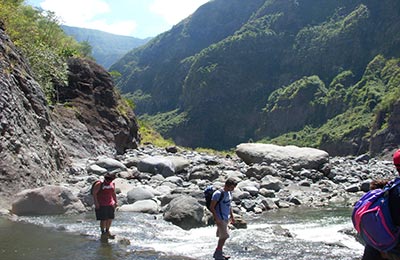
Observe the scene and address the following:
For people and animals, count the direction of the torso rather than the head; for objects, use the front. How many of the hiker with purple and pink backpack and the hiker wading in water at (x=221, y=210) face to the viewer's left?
0

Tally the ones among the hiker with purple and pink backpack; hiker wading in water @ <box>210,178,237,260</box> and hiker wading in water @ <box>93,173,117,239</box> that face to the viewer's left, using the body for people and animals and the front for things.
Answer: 0

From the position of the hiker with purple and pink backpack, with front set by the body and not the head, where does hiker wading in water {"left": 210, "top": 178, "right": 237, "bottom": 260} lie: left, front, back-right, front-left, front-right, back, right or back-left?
back-left

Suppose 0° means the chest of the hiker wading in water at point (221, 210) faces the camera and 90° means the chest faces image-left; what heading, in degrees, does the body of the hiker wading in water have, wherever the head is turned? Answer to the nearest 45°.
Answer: approximately 315°

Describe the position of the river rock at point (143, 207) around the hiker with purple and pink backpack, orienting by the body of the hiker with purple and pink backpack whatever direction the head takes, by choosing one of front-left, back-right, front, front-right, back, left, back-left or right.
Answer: back-left
